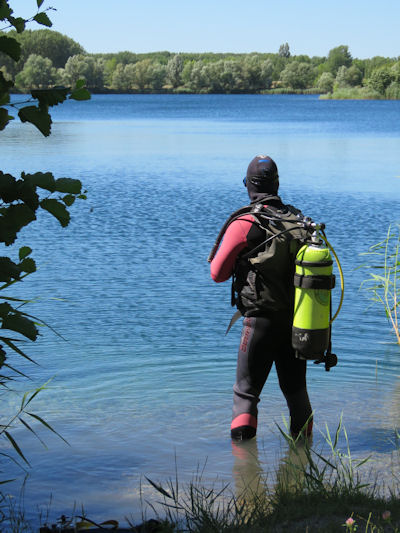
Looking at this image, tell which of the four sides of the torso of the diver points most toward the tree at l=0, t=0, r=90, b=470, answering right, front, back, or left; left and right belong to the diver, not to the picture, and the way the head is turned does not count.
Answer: left

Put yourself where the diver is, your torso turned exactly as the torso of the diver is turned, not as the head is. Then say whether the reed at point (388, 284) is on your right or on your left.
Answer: on your right

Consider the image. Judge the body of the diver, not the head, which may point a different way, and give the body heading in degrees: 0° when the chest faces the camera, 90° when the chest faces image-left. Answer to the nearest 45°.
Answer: approximately 135°
